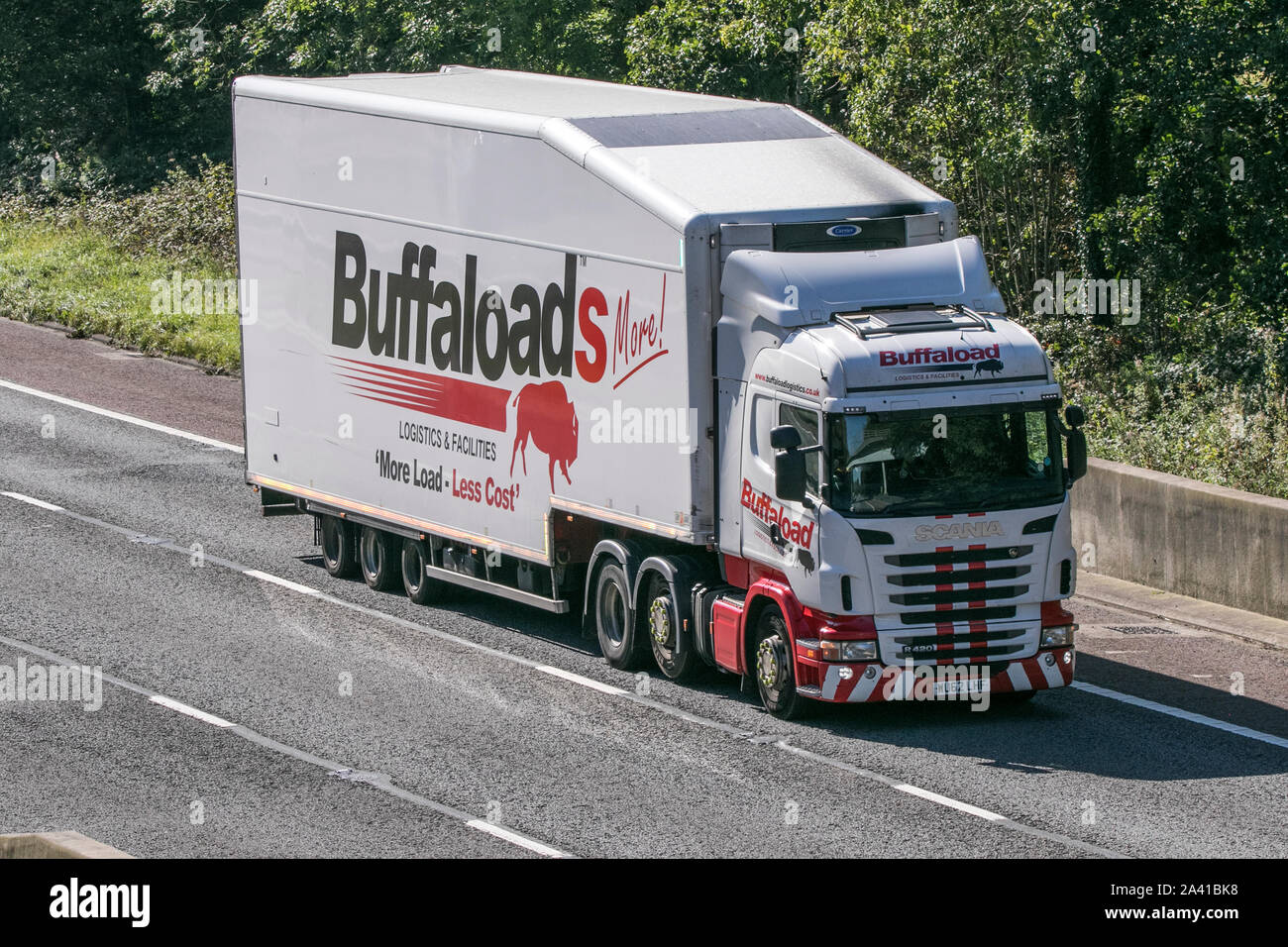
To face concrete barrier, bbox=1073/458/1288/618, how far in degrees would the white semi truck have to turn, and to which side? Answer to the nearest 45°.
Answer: approximately 90° to its left

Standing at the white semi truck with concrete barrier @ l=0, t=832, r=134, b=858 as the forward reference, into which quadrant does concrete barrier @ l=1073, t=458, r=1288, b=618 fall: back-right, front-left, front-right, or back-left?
back-left

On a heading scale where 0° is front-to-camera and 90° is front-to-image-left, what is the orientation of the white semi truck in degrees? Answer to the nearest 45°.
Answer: approximately 315°

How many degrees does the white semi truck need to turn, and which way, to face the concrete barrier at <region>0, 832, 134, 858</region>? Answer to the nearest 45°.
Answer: approximately 45° to its right
